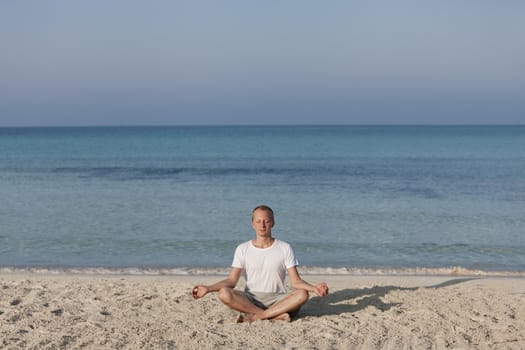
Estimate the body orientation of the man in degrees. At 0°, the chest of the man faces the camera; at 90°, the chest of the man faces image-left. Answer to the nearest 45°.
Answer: approximately 0°
